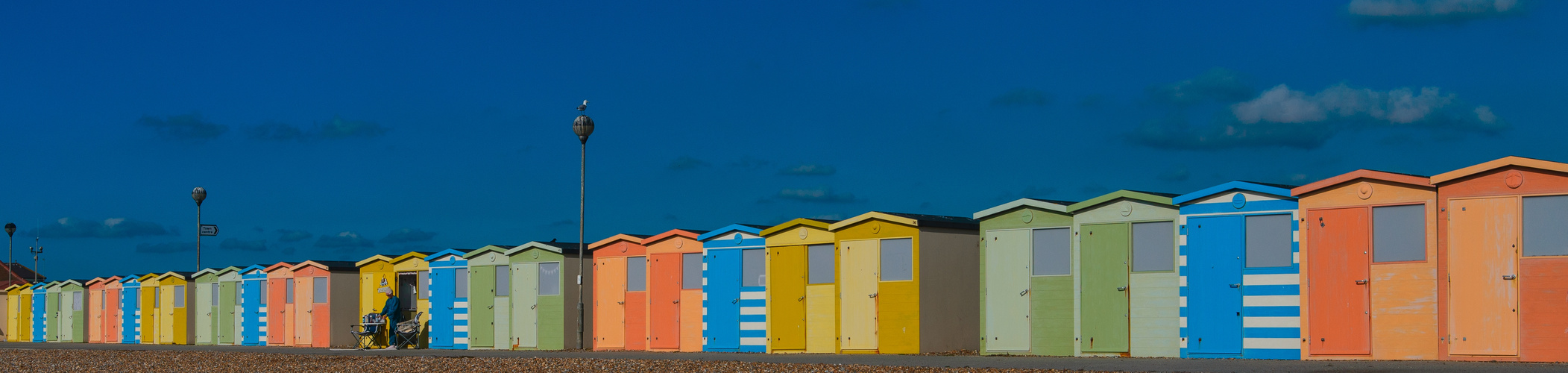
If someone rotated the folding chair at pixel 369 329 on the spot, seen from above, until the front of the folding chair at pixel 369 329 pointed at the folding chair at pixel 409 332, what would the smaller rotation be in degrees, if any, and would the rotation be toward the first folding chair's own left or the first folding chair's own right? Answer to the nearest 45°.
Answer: approximately 90° to the first folding chair's own left

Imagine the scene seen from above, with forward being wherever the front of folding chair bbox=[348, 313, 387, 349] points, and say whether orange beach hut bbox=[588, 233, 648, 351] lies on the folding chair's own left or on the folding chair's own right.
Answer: on the folding chair's own left

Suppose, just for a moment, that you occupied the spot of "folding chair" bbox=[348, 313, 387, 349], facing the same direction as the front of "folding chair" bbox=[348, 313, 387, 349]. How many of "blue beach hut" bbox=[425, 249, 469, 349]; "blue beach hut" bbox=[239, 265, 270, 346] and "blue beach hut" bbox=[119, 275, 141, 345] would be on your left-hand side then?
1

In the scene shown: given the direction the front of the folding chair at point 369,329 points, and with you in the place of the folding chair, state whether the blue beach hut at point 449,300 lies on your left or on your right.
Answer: on your left

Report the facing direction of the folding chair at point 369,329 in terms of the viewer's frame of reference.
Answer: facing the viewer and to the left of the viewer

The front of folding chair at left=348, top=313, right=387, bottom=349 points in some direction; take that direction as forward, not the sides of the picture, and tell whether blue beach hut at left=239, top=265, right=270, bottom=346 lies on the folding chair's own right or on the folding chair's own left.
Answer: on the folding chair's own right
